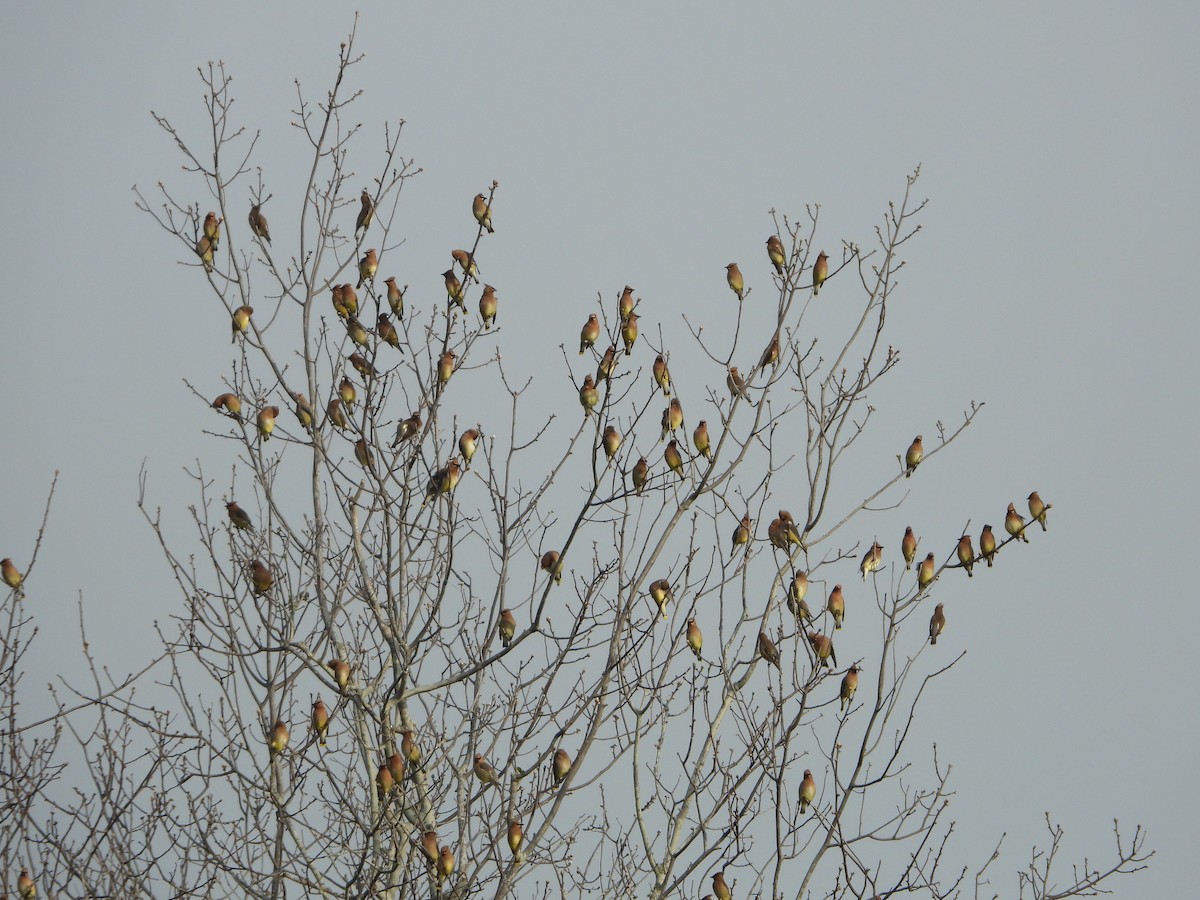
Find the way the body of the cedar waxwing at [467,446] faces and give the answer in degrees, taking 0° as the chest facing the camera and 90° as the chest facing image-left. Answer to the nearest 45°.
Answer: approximately 315°

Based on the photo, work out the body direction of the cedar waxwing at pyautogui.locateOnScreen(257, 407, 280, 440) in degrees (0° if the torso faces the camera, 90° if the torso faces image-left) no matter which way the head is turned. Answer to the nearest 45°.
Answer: approximately 315°

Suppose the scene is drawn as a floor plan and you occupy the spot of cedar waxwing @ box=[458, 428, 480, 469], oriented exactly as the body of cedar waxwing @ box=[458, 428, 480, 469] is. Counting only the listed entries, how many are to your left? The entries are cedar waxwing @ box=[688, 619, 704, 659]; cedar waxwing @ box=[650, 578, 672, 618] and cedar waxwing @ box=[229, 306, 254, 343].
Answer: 2

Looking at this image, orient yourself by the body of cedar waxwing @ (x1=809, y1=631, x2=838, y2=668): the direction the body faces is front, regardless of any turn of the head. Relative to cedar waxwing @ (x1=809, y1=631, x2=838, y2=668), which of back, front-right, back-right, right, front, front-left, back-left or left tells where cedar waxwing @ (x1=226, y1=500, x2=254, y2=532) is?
front-right

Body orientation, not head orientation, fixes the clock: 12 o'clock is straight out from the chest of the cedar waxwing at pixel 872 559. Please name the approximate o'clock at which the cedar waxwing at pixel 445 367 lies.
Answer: the cedar waxwing at pixel 445 367 is roughly at 3 o'clock from the cedar waxwing at pixel 872 559.

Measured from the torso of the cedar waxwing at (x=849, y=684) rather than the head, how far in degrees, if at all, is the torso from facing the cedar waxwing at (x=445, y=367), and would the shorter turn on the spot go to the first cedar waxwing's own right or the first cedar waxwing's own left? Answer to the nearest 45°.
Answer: approximately 90° to the first cedar waxwing's own right
